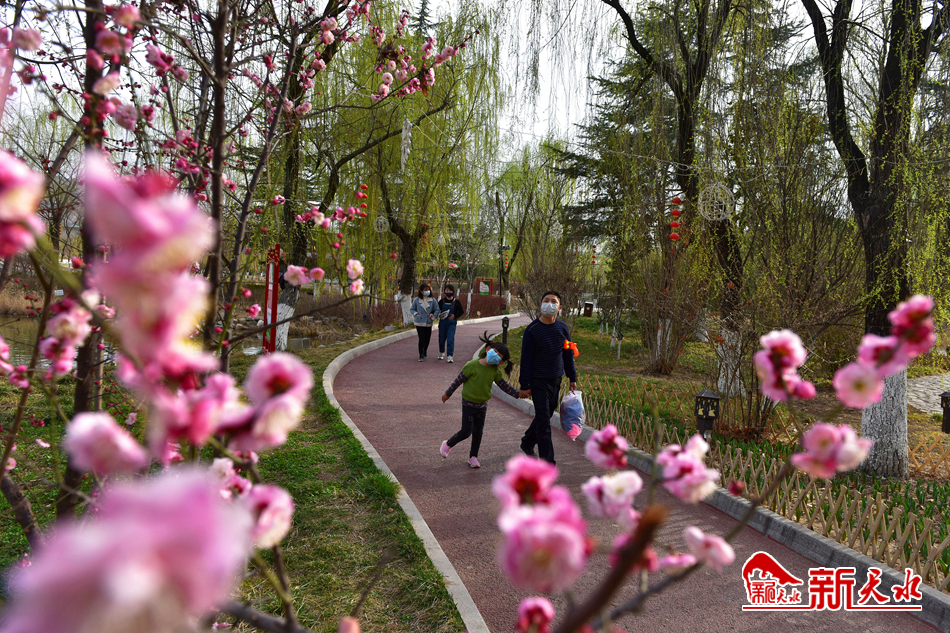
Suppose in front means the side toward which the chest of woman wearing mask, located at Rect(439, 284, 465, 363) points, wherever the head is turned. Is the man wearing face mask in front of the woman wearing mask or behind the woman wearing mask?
in front

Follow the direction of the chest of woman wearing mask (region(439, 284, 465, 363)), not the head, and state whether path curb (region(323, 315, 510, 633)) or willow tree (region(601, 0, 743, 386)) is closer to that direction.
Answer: the path curb

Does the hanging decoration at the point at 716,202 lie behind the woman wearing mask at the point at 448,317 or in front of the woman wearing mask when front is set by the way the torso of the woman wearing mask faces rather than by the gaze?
in front

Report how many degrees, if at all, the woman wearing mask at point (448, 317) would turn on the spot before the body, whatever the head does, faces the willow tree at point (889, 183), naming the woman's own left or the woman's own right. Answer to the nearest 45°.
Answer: approximately 45° to the woman's own left

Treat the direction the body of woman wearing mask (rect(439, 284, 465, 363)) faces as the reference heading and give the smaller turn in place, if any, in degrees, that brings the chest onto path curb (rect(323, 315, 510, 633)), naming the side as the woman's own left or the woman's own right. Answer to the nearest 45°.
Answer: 0° — they already face it

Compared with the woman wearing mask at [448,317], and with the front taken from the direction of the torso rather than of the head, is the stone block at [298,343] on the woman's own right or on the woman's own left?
on the woman's own right

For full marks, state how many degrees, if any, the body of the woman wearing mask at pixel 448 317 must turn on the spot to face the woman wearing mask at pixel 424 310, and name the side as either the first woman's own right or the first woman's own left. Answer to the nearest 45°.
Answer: approximately 45° to the first woman's own right

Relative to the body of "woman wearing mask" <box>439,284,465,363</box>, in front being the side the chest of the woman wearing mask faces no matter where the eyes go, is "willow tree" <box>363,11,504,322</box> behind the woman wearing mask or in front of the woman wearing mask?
behind

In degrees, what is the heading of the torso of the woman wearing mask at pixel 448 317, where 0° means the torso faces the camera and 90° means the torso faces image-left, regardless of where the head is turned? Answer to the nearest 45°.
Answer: approximately 0°
